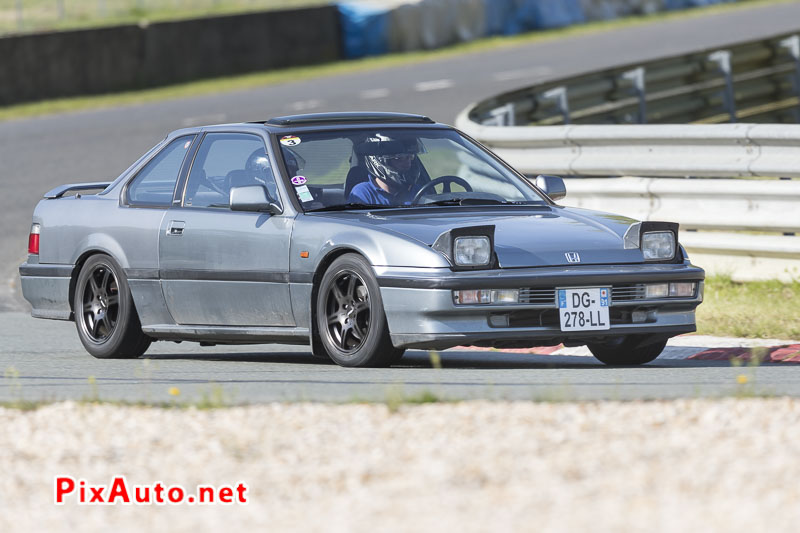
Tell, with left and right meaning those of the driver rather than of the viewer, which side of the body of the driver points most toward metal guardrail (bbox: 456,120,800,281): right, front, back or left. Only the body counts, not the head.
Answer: left

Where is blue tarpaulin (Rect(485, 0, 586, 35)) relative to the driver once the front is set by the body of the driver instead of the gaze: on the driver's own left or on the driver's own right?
on the driver's own left

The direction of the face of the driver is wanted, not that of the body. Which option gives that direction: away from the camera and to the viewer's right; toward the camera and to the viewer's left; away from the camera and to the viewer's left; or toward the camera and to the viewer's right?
toward the camera and to the viewer's right

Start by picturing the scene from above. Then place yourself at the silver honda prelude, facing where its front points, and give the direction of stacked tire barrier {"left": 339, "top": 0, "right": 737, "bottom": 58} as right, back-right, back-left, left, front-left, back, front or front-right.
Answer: back-left

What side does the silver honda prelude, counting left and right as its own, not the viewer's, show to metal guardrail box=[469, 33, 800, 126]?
left

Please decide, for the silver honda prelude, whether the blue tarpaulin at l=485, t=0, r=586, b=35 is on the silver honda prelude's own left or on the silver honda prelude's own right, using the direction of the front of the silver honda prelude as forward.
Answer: on the silver honda prelude's own left

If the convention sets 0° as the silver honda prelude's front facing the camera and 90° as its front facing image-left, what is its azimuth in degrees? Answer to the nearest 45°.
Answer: approximately 315°

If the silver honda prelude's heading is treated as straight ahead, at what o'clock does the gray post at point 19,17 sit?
The gray post is roughly at 7 o'clock from the silver honda prelude.

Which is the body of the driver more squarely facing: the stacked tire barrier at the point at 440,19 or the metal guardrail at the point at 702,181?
the metal guardrail
